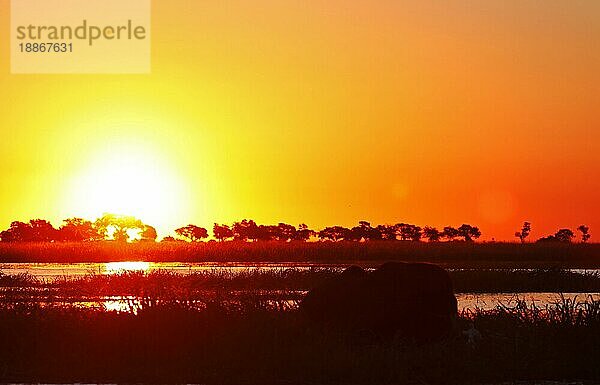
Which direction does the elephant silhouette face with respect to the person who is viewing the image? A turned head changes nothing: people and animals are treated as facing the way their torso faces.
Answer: facing to the left of the viewer
